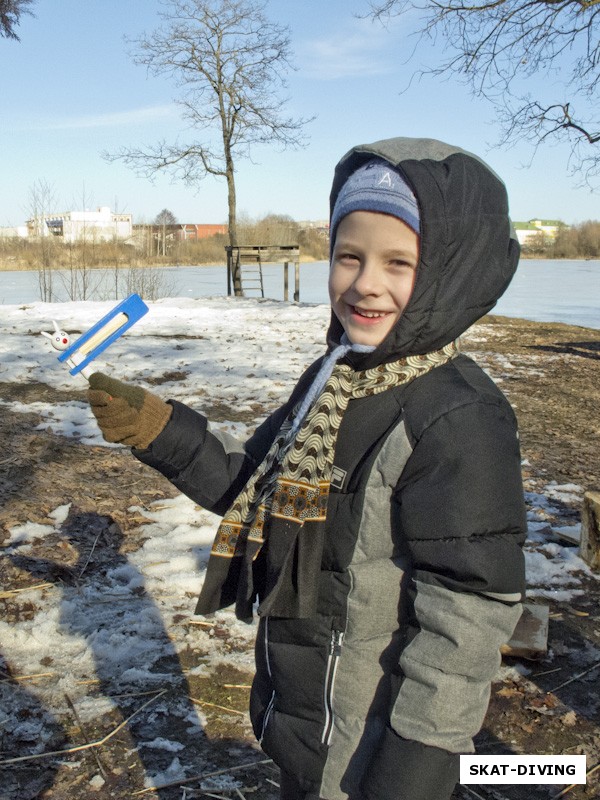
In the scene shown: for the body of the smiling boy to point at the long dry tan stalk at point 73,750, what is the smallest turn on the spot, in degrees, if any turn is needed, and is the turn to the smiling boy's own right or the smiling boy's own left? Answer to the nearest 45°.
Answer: approximately 90° to the smiling boy's own right

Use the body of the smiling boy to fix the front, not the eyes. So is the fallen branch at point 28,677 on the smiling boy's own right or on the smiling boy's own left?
on the smiling boy's own right

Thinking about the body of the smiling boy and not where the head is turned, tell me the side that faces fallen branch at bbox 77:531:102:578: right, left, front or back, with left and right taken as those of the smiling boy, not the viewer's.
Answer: right

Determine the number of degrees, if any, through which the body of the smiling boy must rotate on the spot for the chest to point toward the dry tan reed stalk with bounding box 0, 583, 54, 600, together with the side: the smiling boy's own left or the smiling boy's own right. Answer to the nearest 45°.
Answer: approximately 90° to the smiling boy's own right

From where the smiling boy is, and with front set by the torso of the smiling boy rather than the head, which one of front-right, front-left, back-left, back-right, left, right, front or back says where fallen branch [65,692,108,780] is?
right

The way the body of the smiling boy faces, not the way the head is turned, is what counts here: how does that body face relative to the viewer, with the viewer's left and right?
facing the viewer and to the left of the viewer

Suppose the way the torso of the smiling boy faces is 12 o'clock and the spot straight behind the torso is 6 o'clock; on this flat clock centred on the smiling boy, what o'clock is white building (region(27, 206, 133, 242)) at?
The white building is roughly at 4 o'clock from the smiling boy.

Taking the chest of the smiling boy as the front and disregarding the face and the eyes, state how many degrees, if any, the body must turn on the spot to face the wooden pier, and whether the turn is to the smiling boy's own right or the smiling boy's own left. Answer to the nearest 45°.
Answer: approximately 135° to the smiling boy's own right

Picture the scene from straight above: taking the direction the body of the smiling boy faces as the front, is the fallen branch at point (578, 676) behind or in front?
behind

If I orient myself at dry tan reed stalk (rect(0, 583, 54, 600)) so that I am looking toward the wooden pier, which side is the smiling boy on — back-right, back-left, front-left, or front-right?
back-right
